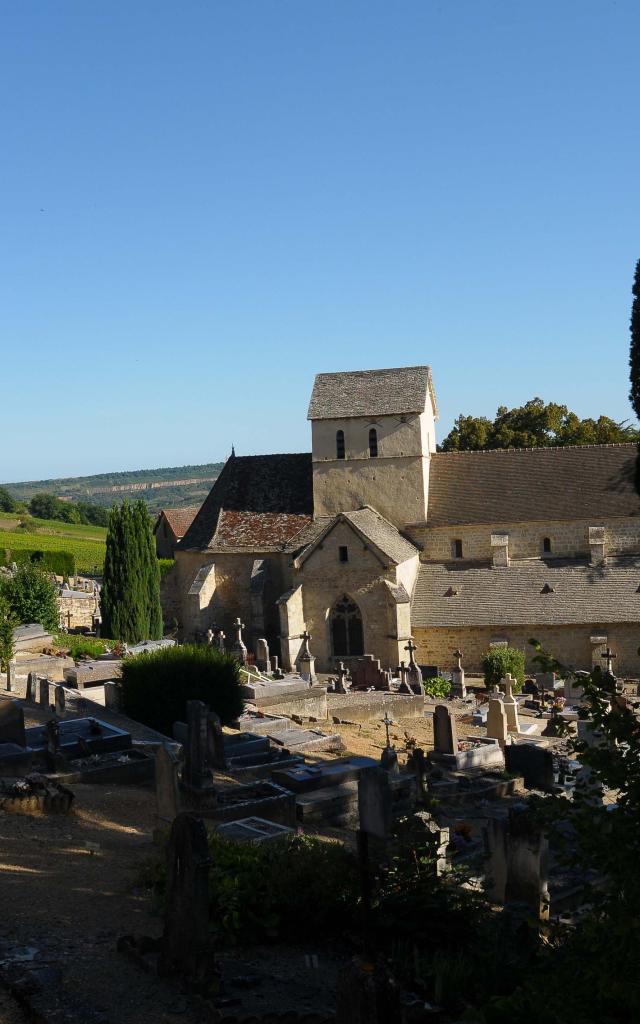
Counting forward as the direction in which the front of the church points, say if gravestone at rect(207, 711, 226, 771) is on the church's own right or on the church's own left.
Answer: on the church's own right
